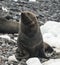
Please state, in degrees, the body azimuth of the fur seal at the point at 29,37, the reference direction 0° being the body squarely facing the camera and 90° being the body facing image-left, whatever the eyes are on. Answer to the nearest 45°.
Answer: approximately 45°
